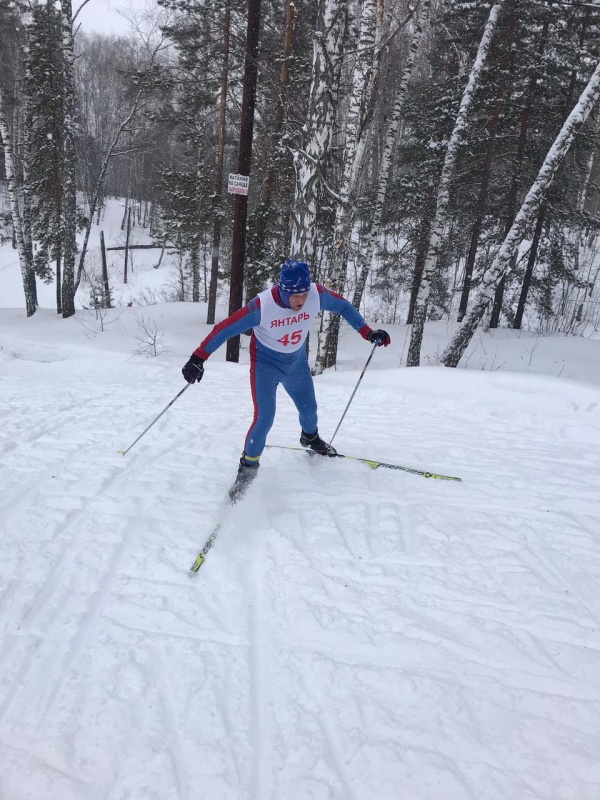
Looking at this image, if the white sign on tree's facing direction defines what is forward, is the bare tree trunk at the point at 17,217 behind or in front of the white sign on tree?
behind

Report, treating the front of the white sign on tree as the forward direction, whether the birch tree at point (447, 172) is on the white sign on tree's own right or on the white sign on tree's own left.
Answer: on the white sign on tree's own left

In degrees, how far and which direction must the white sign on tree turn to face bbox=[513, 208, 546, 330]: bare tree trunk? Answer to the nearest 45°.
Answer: approximately 135° to its left

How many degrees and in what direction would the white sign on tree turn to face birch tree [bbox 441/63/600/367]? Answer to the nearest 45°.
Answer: approximately 90° to its left

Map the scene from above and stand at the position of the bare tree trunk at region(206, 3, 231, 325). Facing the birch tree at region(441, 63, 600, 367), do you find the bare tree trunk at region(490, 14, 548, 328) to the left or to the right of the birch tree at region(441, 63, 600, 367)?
left

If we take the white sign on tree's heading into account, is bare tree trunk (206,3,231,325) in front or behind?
behind

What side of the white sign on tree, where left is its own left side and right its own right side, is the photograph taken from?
front

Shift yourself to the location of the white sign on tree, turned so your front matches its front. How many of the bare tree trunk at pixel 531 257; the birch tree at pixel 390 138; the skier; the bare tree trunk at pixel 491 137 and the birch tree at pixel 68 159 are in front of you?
1

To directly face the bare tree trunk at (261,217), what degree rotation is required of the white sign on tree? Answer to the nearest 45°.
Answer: approximately 180°

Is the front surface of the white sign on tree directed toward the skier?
yes
